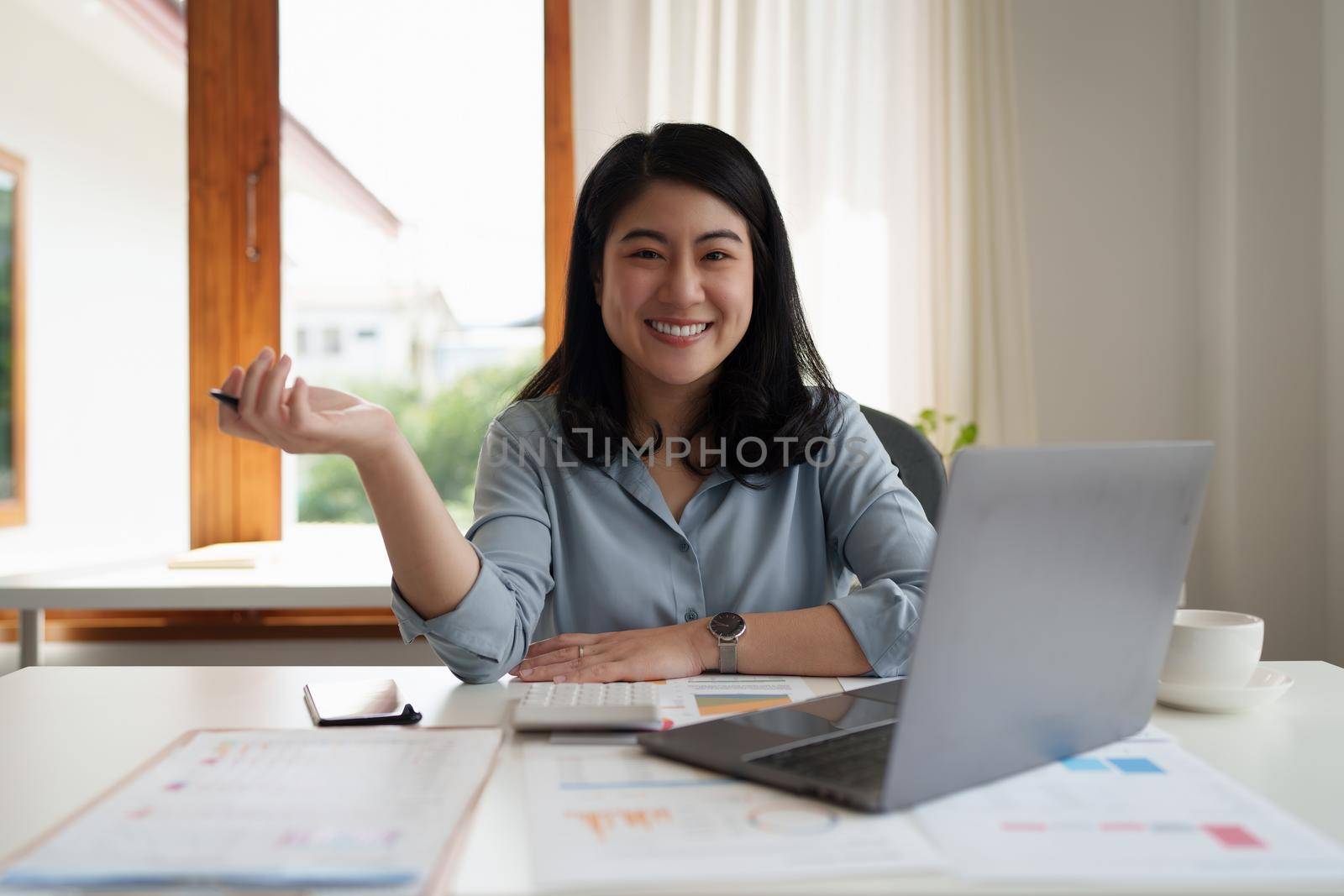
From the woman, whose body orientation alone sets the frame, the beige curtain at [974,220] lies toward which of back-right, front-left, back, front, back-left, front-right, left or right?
back-left

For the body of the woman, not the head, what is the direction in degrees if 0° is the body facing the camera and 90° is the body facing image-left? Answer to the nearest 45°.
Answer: approximately 0°

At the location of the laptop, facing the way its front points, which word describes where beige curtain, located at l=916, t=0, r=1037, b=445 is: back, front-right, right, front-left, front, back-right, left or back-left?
front-right

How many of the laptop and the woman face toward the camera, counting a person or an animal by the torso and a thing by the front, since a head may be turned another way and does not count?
1

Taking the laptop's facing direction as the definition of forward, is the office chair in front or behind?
in front

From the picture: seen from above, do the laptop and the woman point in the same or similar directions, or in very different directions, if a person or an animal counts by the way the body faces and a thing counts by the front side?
very different directions

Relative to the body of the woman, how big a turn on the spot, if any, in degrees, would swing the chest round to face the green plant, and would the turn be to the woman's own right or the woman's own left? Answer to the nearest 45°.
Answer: approximately 135° to the woman's own left

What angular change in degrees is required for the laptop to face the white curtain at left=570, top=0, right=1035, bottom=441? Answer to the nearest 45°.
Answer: approximately 45° to its right

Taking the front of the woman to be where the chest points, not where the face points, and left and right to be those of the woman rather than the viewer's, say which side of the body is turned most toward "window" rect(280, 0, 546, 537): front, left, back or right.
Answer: back

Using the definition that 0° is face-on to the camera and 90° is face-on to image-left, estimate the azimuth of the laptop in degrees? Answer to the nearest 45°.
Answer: approximately 135°

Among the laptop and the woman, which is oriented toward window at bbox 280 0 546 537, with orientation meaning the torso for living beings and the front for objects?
the laptop
